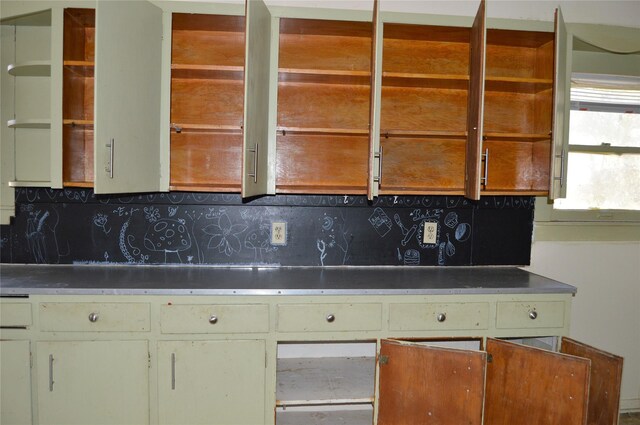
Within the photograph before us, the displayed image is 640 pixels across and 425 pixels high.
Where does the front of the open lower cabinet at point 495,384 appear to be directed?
toward the camera

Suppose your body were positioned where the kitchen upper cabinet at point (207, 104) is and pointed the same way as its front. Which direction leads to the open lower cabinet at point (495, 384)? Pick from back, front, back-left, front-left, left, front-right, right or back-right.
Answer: front-left

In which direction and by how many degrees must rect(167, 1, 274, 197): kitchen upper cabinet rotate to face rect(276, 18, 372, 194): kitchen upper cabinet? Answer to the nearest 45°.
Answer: approximately 90° to its left

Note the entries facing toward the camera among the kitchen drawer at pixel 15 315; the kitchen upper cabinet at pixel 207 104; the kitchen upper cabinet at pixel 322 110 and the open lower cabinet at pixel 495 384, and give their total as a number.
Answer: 4

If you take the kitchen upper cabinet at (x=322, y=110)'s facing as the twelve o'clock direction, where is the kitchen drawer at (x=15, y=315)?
The kitchen drawer is roughly at 2 o'clock from the kitchen upper cabinet.

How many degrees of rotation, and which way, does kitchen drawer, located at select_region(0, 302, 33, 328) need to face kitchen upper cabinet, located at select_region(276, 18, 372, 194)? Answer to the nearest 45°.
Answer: approximately 90° to its left

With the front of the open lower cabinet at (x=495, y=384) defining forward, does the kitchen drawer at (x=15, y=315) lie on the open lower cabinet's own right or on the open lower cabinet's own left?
on the open lower cabinet's own right

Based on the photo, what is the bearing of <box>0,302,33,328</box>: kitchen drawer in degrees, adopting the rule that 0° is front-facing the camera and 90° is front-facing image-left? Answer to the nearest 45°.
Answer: approximately 0°

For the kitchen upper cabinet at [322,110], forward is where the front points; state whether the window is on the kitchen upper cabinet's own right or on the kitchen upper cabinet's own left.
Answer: on the kitchen upper cabinet's own left

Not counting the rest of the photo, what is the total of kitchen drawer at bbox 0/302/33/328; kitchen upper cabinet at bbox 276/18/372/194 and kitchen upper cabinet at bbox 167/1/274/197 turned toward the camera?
3

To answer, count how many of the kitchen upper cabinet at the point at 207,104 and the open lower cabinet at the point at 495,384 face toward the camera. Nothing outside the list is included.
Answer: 2

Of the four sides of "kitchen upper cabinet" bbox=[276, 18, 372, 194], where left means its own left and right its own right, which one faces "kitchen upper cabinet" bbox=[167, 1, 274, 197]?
right

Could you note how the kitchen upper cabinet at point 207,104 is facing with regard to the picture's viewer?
facing the viewer
